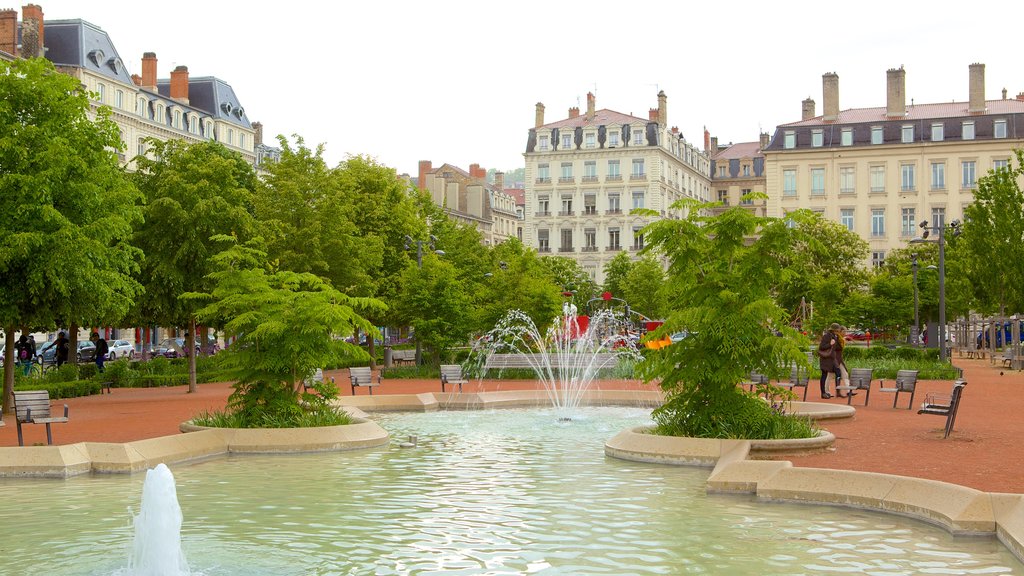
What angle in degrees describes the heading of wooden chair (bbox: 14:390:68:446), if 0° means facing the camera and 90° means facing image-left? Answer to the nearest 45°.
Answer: approximately 315°

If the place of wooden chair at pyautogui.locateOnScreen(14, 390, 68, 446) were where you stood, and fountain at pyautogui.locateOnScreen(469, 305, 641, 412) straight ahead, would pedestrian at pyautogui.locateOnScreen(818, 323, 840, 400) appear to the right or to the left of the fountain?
right

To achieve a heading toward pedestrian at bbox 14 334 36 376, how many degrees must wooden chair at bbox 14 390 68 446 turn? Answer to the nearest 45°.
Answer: approximately 135° to its left

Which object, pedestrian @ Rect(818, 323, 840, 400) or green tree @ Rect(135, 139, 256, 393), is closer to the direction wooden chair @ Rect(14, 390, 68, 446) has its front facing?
the pedestrian

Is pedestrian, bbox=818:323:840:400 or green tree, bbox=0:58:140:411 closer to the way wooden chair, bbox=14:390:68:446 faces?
the pedestrian

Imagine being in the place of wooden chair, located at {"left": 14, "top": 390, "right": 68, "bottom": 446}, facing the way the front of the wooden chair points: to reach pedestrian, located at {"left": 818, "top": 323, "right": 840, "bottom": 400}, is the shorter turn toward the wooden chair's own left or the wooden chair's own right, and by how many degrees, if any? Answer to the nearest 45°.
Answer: approximately 45° to the wooden chair's own left

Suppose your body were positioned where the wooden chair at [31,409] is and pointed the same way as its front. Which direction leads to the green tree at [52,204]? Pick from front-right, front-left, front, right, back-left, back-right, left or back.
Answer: back-left

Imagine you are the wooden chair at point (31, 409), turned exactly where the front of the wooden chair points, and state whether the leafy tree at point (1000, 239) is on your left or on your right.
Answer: on your left

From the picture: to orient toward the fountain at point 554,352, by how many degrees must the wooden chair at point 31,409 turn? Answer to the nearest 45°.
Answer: approximately 90° to its left
